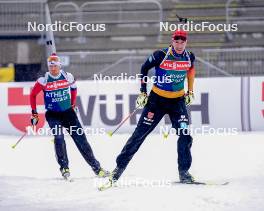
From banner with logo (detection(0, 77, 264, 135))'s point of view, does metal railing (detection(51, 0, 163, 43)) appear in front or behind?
behind

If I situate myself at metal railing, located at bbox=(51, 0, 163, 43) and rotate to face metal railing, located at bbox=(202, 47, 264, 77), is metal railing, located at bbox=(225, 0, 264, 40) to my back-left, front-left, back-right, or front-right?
front-left

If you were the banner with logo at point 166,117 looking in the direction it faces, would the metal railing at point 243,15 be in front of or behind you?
behind

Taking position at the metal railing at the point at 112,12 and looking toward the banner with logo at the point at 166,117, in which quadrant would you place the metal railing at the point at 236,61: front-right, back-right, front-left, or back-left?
front-left

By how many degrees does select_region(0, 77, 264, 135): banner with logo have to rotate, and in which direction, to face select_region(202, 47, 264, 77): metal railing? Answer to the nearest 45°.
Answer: approximately 135° to its left

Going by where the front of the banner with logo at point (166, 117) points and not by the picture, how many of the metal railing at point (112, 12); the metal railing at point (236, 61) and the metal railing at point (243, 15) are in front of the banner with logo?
0

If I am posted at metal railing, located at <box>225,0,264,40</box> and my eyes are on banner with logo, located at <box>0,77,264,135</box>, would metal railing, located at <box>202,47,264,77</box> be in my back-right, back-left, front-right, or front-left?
front-left

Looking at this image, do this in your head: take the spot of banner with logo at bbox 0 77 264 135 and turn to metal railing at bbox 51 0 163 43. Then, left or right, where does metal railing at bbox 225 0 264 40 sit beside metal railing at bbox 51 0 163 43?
right

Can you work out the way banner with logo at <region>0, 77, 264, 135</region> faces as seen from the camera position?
facing the viewer

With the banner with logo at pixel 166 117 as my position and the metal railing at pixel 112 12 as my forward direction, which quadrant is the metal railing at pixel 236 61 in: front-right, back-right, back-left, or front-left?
front-right
